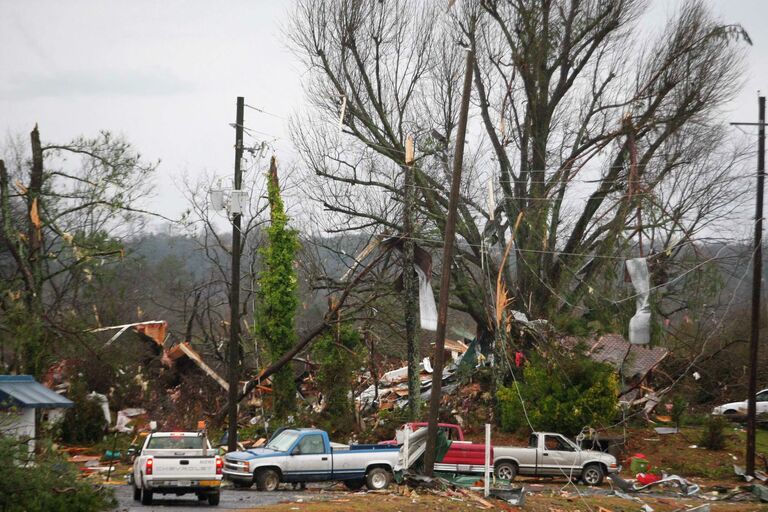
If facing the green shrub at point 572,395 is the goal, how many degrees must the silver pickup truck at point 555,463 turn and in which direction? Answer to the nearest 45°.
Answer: approximately 90° to its left

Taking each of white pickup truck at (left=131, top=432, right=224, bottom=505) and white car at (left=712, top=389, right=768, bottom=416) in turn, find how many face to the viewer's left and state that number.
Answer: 1

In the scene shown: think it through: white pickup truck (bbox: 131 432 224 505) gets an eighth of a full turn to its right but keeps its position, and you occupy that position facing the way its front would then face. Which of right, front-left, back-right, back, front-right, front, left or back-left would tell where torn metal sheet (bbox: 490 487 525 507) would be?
front-right

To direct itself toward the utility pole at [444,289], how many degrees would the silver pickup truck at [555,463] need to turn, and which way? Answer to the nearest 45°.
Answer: approximately 135° to its right

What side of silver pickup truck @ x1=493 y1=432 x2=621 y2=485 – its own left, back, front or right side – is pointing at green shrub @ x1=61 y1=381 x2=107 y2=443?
back

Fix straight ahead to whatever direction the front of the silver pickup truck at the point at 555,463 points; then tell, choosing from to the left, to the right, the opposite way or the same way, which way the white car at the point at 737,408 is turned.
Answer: the opposite way

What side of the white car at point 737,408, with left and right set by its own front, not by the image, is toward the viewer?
left

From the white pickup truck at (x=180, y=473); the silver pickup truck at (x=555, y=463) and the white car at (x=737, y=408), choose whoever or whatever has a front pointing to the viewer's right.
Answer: the silver pickup truck at (x=555, y=463)

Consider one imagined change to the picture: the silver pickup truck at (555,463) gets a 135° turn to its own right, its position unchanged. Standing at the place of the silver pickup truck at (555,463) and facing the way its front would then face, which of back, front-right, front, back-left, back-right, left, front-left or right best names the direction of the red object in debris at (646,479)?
back-left

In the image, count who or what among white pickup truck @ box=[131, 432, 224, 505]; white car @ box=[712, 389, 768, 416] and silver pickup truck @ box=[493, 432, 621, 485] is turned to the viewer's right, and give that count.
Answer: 1

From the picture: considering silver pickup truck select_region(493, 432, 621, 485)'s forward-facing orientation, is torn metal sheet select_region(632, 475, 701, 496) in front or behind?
in front

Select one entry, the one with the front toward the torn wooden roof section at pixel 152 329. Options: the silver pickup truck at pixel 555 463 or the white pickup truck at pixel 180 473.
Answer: the white pickup truck at pixel 180 473

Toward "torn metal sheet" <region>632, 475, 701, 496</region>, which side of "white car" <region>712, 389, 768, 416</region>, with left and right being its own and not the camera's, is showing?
left

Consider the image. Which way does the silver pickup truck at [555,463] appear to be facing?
to the viewer's right

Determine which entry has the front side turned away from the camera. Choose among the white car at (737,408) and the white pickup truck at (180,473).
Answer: the white pickup truck

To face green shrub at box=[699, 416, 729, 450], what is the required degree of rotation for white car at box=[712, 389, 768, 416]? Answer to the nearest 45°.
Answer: approximately 90° to its left

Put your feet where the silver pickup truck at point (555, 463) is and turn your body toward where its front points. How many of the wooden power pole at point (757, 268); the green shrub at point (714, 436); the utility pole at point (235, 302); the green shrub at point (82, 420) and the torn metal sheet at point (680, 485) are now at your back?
2

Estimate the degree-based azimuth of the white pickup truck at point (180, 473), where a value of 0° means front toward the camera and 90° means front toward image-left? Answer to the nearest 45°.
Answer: approximately 180°

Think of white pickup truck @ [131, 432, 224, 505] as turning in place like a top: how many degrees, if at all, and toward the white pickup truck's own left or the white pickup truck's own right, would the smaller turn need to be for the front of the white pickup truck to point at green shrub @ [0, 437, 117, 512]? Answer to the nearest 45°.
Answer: approximately 135° to the white pickup truck's own left

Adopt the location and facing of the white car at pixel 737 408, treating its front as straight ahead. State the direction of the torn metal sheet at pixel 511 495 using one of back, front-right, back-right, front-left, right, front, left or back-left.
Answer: left

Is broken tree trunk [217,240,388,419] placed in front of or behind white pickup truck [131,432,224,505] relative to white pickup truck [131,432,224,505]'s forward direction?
in front
